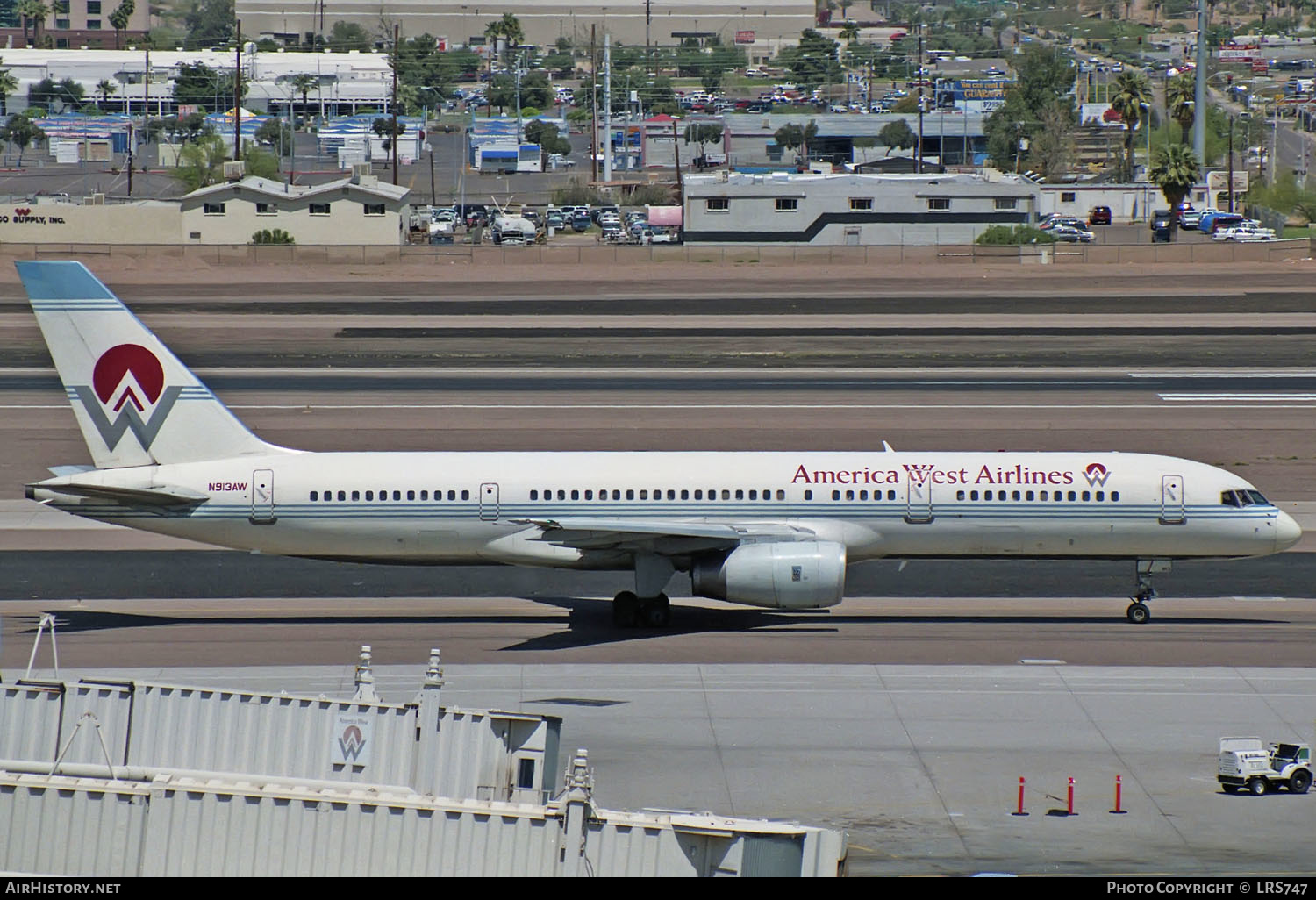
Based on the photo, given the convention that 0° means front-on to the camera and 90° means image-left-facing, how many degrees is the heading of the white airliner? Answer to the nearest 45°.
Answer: approximately 270°
